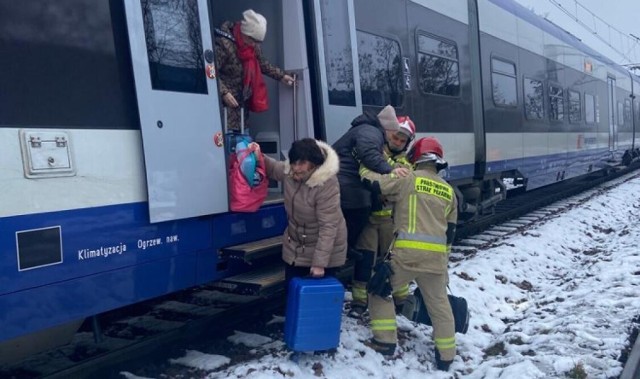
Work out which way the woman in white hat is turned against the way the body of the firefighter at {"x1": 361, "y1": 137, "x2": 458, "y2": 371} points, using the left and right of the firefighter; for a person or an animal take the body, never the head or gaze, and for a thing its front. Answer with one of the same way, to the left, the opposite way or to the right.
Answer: the opposite way

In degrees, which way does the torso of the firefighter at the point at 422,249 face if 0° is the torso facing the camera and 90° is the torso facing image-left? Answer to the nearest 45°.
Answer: approximately 135°

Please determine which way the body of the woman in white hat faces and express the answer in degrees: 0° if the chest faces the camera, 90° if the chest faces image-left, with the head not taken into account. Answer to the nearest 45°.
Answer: approximately 315°
